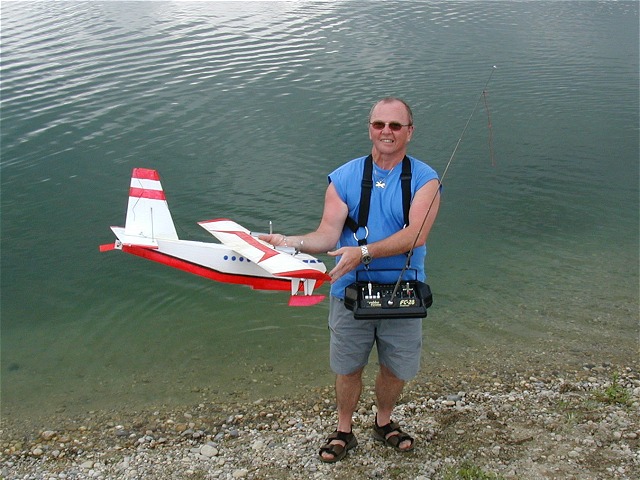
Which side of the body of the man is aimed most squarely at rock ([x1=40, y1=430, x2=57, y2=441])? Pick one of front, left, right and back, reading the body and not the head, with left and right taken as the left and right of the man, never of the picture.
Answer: right

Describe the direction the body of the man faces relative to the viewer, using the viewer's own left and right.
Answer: facing the viewer

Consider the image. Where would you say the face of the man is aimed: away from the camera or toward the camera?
toward the camera
